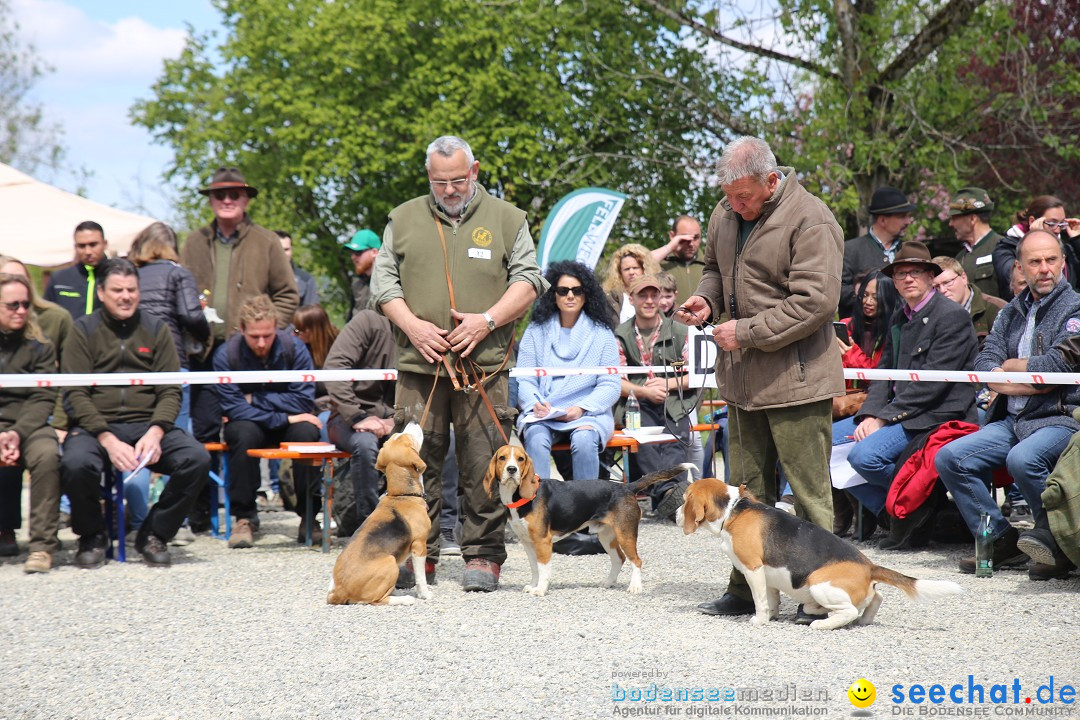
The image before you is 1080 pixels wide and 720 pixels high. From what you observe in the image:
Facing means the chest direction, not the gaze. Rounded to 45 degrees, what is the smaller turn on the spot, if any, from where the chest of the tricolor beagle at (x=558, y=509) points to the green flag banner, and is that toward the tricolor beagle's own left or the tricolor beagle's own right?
approximately 90° to the tricolor beagle's own right

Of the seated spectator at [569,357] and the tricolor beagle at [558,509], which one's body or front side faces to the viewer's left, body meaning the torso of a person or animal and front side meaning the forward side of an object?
the tricolor beagle

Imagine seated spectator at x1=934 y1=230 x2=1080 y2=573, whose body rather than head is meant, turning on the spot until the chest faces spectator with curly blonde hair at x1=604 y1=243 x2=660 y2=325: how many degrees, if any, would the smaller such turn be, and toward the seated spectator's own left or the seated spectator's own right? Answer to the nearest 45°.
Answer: approximately 90° to the seated spectator's own right

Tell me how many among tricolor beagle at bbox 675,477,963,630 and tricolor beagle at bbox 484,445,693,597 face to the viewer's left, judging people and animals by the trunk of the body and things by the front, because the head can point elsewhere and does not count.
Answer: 2

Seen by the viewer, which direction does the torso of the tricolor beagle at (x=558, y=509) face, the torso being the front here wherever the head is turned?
to the viewer's left

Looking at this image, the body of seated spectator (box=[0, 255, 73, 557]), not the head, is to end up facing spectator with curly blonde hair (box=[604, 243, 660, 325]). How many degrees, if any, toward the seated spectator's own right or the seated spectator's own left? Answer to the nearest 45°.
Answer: approximately 90° to the seated spectator's own left

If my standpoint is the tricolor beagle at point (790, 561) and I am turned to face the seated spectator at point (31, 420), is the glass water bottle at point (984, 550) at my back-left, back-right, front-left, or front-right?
back-right

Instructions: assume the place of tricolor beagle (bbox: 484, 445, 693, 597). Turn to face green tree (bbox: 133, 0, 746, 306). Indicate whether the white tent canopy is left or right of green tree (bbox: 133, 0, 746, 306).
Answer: left

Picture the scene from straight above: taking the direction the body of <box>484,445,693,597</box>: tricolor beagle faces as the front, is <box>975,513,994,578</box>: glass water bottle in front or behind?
behind

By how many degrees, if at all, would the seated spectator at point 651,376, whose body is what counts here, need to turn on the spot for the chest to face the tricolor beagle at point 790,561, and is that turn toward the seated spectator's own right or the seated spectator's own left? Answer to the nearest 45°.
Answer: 0° — they already face it

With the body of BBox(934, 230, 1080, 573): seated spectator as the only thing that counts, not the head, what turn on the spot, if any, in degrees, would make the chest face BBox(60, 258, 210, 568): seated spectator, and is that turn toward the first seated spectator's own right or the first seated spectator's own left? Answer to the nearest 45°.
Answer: approximately 45° to the first seated spectator's own right

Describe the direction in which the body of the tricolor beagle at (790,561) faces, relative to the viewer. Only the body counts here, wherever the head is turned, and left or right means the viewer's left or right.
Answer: facing to the left of the viewer
